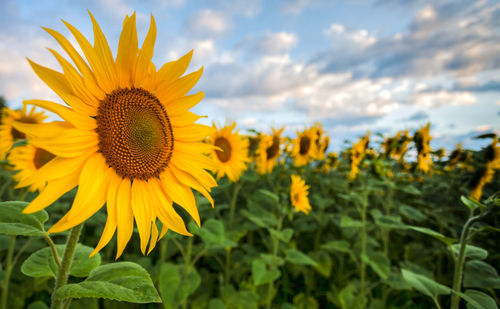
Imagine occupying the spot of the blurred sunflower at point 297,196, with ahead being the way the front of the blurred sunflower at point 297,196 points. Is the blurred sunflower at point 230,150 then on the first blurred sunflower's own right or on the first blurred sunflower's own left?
on the first blurred sunflower's own right

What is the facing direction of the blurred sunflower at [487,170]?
to the viewer's left

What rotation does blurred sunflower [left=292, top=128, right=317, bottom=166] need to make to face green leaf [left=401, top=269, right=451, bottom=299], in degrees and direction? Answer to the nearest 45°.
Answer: approximately 45° to its left

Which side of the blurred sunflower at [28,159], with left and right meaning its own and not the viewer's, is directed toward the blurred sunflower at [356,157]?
left

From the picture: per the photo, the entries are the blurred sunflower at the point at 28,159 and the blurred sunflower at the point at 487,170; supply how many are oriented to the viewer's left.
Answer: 1

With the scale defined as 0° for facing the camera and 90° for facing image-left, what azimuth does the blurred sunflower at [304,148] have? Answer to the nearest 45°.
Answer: approximately 45°

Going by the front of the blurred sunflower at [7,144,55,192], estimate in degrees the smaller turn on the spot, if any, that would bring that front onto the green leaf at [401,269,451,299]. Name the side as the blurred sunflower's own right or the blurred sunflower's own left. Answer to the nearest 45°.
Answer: approximately 45° to the blurred sunflower's own left
